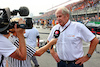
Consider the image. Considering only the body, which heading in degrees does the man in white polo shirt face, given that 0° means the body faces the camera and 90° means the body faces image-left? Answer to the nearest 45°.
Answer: approximately 45°

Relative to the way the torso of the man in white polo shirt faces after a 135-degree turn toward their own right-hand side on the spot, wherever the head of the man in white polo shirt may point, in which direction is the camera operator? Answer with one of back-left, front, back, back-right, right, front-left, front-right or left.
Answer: back-left

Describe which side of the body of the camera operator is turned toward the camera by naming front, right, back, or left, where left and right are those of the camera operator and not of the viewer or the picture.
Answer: right
